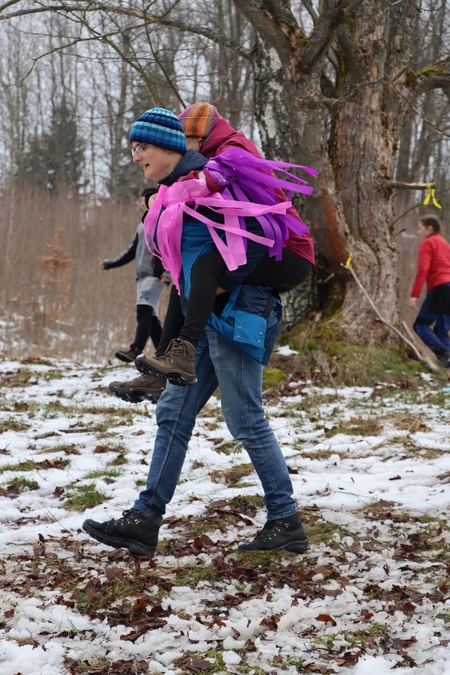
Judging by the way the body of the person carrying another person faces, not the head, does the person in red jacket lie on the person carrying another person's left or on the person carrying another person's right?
on the person carrying another person's right

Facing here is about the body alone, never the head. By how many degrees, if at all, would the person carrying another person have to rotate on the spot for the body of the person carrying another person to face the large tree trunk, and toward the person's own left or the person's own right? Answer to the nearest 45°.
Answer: approximately 90° to the person's own right

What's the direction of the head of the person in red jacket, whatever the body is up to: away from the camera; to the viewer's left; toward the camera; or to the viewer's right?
to the viewer's left

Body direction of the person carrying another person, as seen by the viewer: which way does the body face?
to the viewer's left

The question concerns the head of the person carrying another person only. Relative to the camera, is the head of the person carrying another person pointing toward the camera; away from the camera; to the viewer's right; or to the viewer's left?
to the viewer's left
